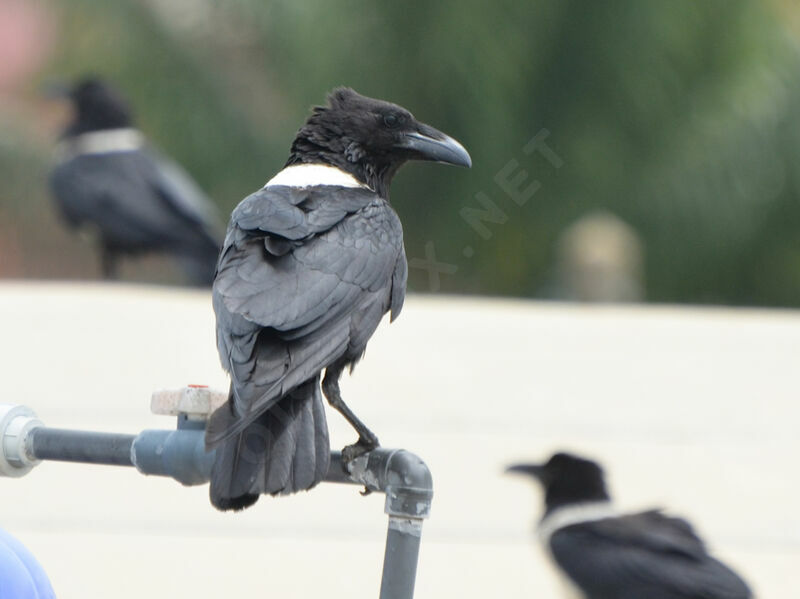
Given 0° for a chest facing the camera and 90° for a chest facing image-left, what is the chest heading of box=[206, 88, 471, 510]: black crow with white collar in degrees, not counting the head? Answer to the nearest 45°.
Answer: approximately 225°

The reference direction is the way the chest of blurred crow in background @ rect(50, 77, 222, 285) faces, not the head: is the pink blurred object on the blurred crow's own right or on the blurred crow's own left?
on the blurred crow's own right

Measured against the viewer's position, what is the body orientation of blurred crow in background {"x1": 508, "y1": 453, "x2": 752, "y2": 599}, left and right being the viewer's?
facing to the left of the viewer

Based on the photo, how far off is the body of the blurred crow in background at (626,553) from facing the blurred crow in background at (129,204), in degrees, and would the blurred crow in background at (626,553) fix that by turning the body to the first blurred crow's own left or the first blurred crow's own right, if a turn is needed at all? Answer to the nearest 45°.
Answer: approximately 45° to the first blurred crow's own right

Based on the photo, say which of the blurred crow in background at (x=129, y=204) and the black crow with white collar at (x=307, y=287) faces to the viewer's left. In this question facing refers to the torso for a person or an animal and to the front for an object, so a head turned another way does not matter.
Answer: the blurred crow in background

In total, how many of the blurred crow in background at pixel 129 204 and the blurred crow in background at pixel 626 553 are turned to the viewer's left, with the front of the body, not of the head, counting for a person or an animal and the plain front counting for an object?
2

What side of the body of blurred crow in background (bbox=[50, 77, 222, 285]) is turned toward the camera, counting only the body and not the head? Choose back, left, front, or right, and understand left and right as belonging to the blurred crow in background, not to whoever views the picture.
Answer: left

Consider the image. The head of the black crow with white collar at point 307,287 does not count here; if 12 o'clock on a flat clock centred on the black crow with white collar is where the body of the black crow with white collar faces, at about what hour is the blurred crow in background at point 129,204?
The blurred crow in background is roughly at 10 o'clock from the black crow with white collar.

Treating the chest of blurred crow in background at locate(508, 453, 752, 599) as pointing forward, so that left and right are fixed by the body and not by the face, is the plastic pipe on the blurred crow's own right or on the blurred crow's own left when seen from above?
on the blurred crow's own left
